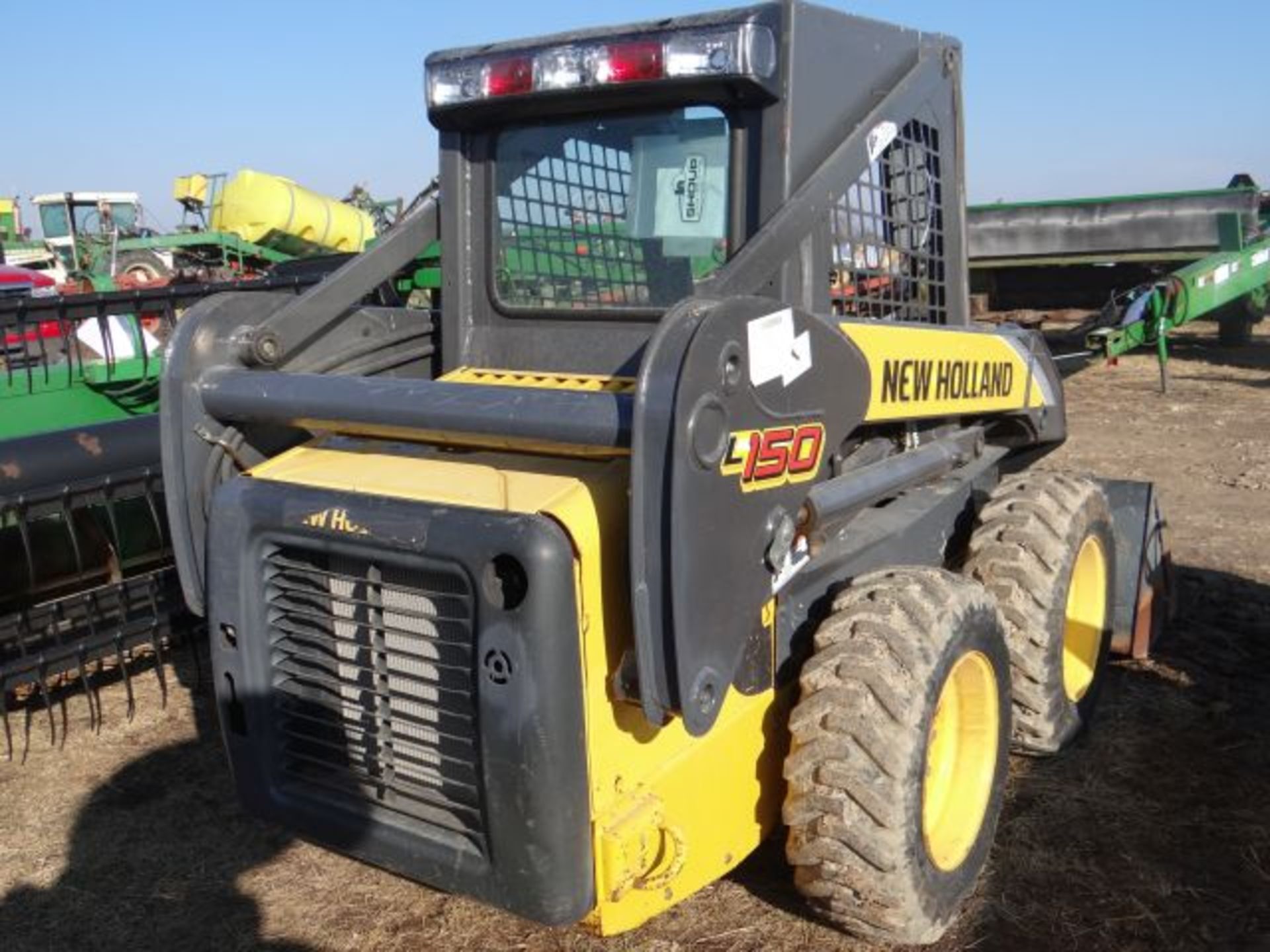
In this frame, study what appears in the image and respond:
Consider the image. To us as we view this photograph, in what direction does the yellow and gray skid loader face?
facing away from the viewer and to the right of the viewer

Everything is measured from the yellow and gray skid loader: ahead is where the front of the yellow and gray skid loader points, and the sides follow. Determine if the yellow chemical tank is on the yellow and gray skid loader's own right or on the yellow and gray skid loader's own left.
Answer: on the yellow and gray skid loader's own left

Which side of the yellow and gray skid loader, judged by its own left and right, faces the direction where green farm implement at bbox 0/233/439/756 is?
left
